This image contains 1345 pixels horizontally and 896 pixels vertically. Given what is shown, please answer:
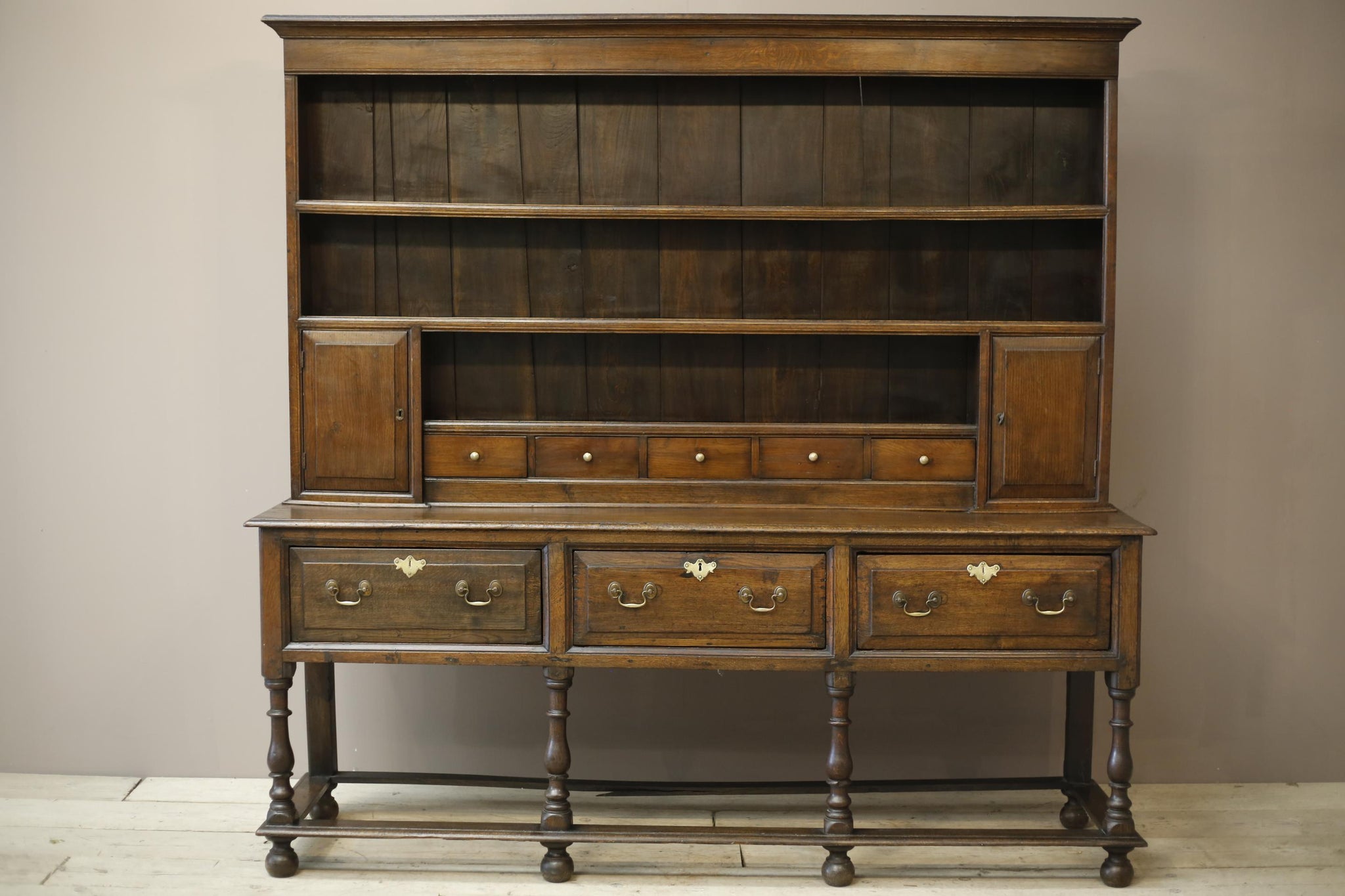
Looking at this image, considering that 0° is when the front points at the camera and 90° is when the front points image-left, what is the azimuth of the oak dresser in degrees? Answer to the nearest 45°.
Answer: approximately 0°
